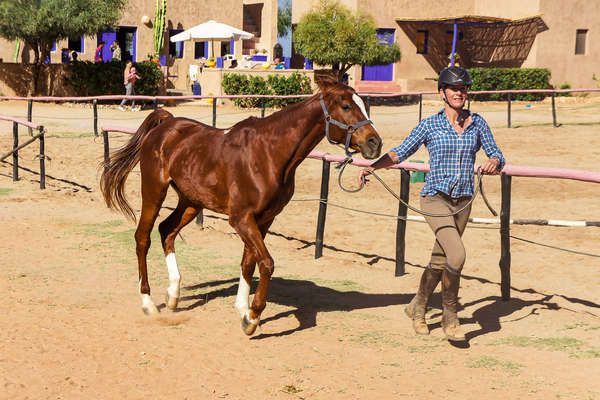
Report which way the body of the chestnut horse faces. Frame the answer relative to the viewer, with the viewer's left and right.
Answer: facing the viewer and to the right of the viewer

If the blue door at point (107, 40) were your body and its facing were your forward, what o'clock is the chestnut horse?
The chestnut horse is roughly at 12 o'clock from the blue door.

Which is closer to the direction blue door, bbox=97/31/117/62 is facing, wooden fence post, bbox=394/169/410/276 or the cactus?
the wooden fence post

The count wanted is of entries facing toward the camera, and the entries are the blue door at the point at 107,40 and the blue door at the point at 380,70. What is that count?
2

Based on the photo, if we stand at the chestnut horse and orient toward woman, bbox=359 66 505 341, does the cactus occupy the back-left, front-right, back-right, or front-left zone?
back-left

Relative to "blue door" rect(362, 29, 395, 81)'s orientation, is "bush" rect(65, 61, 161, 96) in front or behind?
in front

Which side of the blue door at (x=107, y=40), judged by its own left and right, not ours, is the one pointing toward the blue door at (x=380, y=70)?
left

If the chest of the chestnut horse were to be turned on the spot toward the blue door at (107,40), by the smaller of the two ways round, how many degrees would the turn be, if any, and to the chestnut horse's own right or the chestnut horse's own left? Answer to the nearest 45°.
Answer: approximately 135° to the chestnut horse's own left

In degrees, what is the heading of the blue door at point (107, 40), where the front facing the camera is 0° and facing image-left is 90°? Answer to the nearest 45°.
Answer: approximately 0°

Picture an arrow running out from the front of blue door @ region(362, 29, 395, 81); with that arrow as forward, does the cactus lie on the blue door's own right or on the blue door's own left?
on the blue door's own right

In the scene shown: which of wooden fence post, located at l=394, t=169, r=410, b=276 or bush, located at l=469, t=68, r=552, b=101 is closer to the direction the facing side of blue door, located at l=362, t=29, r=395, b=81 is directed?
the wooden fence post
